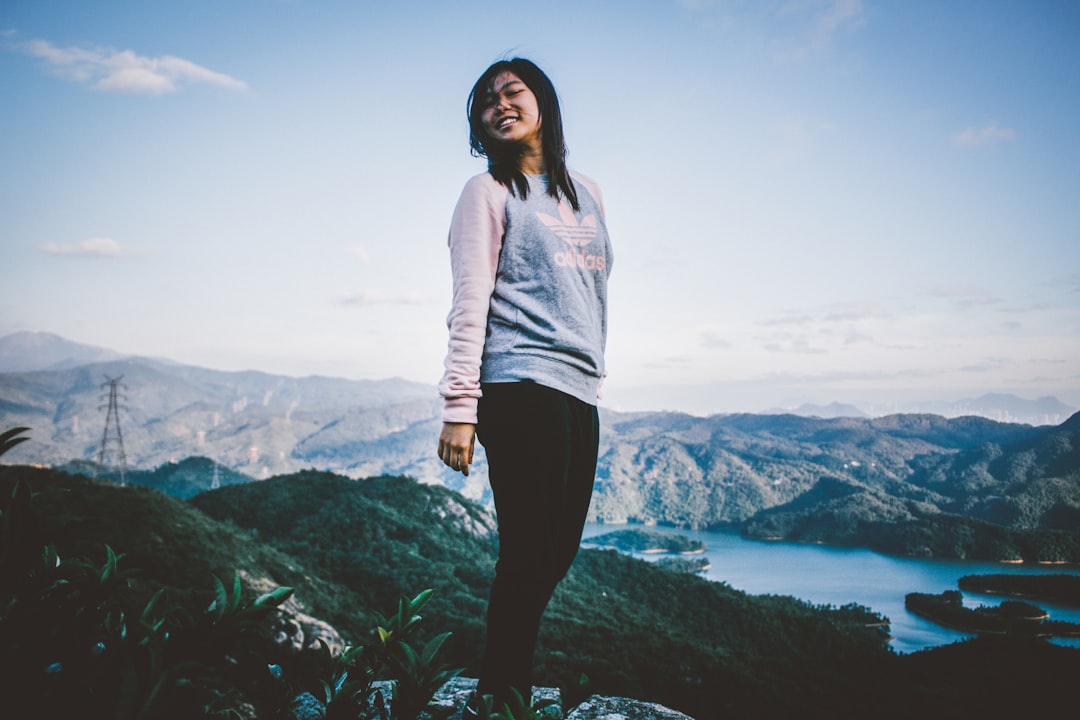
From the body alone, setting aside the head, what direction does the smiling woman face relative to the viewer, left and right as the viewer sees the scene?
facing the viewer and to the right of the viewer

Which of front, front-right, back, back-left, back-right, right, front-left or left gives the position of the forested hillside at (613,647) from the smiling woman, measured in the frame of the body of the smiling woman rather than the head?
back-left

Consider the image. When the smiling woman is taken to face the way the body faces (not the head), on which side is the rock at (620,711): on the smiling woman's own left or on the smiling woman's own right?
on the smiling woman's own left

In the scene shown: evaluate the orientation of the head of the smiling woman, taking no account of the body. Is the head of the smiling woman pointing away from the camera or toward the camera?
toward the camera
